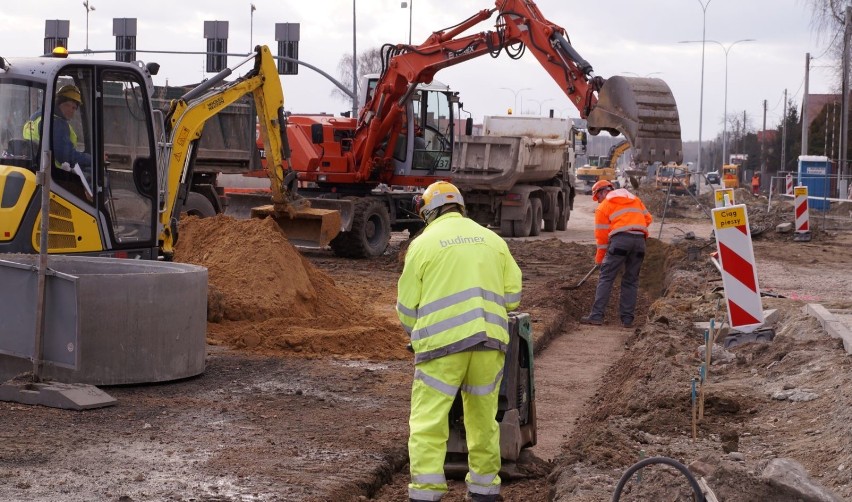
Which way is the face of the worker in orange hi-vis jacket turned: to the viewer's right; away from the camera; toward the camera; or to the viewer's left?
to the viewer's left

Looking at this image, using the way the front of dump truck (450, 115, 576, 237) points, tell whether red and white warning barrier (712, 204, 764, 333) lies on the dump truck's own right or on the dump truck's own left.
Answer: on the dump truck's own right

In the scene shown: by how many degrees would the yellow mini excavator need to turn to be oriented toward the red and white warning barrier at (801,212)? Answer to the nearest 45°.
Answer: approximately 45° to its left

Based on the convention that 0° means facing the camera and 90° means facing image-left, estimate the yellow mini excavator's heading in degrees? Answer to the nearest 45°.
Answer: approximately 270°

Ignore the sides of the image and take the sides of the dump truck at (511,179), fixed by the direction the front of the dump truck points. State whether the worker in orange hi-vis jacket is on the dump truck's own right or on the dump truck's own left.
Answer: on the dump truck's own right

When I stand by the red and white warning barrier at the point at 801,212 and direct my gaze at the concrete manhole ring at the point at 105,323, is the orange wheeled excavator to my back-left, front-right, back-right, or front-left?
front-right

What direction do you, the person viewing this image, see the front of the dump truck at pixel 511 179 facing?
facing away from the viewer and to the right of the viewer

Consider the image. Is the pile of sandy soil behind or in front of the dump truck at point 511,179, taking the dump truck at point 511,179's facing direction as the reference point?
behind

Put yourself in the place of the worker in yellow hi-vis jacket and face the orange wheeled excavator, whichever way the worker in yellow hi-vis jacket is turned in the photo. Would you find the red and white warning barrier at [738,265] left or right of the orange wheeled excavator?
right

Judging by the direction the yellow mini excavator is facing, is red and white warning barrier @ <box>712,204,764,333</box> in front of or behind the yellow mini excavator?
in front

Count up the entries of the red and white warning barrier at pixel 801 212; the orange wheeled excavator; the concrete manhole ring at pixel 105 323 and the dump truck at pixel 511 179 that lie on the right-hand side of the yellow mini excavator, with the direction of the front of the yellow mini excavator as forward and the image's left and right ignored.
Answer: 1

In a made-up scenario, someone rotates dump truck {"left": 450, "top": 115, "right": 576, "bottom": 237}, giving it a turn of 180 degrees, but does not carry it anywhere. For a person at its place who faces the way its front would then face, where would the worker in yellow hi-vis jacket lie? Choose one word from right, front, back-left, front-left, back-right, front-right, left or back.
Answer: front-left

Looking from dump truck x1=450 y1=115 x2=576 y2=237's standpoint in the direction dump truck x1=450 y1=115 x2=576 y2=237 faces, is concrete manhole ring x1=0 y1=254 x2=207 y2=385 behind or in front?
behind

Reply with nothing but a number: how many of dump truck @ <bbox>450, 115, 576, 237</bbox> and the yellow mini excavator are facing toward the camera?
0

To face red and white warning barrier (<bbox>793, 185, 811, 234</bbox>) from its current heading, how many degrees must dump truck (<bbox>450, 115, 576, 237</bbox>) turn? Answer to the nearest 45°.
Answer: approximately 45° to its right

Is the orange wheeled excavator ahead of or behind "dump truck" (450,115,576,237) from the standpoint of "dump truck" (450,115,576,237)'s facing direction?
behind
